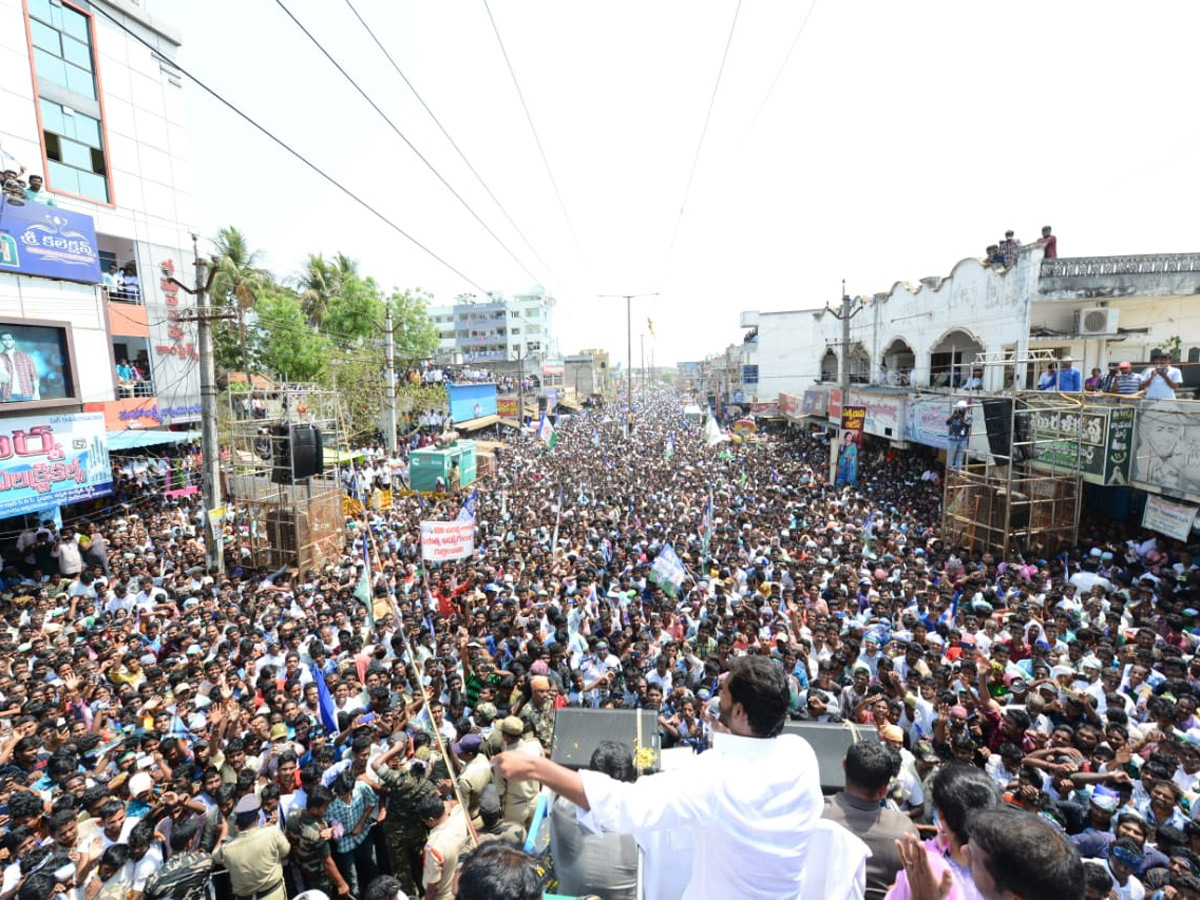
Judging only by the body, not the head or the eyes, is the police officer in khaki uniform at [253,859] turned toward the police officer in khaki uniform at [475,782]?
no

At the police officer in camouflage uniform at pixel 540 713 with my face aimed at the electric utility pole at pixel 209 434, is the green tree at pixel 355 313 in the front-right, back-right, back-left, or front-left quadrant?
front-right

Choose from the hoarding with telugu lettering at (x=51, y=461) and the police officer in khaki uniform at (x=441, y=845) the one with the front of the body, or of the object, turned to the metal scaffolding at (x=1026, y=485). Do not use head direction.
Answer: the hoarding with telugu lettering

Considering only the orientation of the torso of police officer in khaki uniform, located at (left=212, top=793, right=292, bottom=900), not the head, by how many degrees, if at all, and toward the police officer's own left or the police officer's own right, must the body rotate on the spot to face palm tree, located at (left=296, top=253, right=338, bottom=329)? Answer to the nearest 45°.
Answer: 0° — they already face it

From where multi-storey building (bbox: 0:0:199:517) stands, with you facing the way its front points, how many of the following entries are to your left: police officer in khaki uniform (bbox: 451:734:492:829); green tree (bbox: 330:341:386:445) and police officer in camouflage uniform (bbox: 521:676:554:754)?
1

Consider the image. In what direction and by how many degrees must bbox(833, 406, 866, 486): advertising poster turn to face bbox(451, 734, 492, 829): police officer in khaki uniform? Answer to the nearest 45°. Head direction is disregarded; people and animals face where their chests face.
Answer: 0° — it already faces them

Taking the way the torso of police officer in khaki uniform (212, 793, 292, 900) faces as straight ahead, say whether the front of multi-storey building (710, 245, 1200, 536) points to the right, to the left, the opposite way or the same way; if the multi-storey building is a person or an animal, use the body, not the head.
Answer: to the left

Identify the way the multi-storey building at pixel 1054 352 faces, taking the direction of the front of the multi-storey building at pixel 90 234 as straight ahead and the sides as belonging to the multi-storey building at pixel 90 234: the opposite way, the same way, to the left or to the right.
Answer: the opposite way

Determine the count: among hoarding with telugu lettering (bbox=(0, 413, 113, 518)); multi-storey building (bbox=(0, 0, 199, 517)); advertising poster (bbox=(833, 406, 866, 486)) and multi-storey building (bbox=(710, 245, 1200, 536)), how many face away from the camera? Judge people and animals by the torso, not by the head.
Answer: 0

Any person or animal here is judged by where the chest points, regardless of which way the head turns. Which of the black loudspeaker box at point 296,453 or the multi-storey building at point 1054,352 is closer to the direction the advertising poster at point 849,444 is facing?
the black loudspeaker box

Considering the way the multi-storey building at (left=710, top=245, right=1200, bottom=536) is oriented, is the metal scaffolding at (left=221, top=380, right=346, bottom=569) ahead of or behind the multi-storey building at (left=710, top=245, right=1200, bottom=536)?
ahead

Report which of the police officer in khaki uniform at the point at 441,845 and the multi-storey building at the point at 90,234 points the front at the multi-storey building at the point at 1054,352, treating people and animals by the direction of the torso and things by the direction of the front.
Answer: the multi-storey building at the point at 90,234

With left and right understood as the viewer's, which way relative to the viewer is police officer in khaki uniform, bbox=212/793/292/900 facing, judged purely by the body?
facing away from the viewer

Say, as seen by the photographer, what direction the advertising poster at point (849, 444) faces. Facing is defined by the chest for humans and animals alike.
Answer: facing the viewer

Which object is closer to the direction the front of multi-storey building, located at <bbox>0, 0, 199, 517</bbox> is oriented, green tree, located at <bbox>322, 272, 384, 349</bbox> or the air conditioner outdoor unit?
the air conditioner outdoor unit

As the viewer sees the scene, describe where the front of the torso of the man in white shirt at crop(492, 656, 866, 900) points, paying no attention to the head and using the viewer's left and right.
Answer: facing away from the viewer and to the left of the viewer
